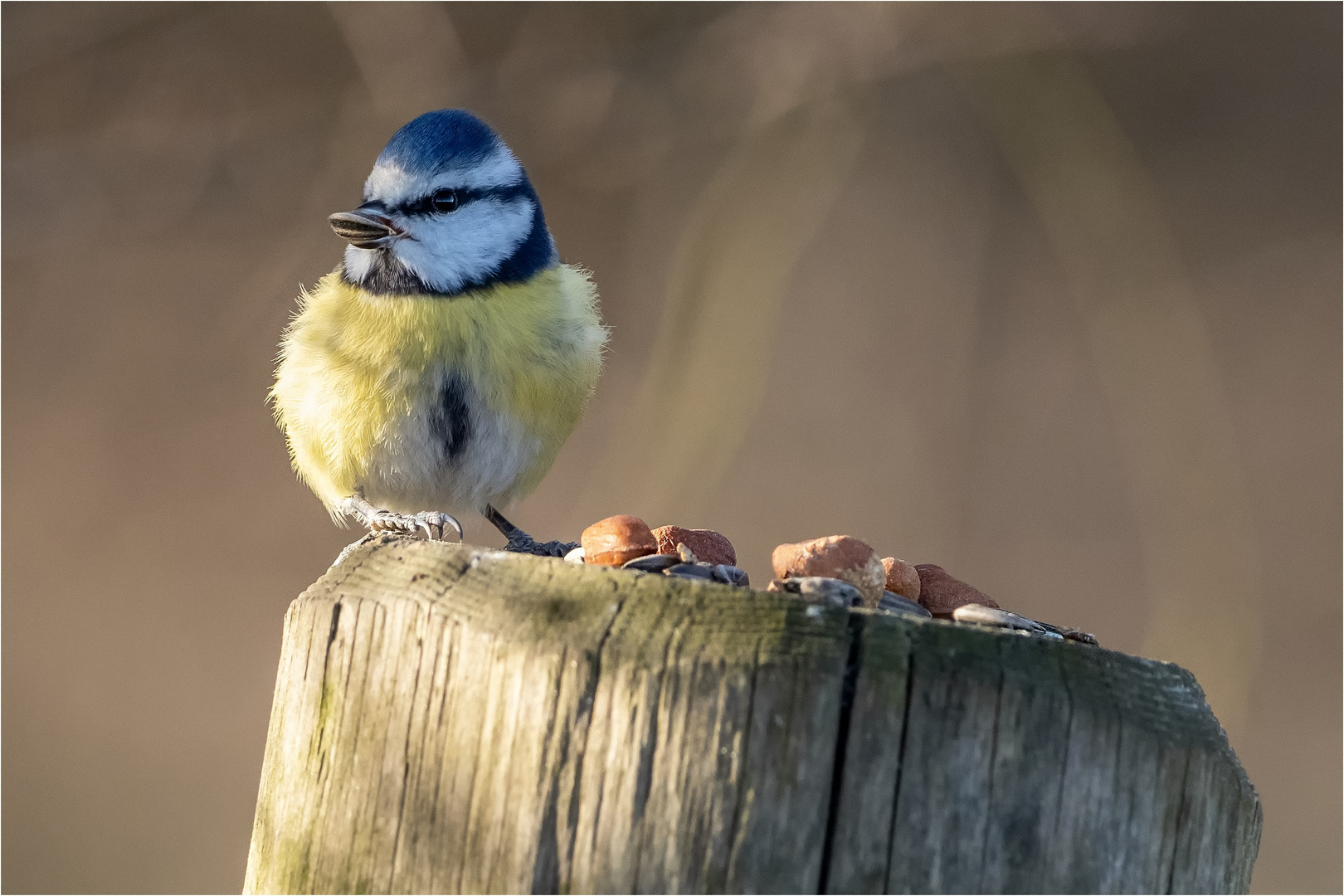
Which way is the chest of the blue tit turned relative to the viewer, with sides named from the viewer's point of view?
facing the viewer
